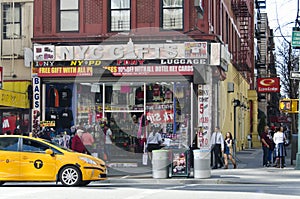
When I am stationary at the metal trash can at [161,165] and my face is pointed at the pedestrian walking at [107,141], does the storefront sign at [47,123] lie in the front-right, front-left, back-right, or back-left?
front-left

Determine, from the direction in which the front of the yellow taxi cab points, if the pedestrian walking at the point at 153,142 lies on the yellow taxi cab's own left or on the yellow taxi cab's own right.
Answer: on the yellow taxi cab's own left

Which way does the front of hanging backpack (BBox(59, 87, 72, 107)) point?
toward the camera

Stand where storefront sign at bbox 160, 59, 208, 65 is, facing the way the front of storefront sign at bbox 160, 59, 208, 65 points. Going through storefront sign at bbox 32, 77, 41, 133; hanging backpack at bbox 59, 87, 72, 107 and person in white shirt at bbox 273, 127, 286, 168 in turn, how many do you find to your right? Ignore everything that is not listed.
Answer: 2

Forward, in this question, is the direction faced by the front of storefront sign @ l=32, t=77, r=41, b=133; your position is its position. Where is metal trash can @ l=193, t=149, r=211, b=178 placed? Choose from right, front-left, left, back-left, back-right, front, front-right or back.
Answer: front-left

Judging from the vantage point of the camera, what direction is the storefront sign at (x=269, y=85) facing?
facing the viewer

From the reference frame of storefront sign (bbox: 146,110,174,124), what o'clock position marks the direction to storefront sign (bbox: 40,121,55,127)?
storefront sign (bbox: 40,121,55,127) is roughly at 3 o'clock from storefront sign (bbox: 146,110,174,124).

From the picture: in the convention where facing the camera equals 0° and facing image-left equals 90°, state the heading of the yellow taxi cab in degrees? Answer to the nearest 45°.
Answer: approximately 270°

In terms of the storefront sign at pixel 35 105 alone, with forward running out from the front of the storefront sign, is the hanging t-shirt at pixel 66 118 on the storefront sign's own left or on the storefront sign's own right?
on the storefront sign's own left

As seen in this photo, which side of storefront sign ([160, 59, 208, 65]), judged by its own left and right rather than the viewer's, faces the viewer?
front

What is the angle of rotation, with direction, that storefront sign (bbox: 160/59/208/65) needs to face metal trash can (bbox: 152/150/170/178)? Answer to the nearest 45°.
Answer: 0° — it already faces it
